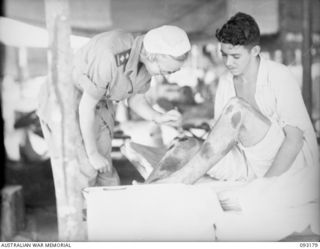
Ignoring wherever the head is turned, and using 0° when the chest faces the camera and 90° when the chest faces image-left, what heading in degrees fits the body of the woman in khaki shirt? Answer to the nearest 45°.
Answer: approximately 315°

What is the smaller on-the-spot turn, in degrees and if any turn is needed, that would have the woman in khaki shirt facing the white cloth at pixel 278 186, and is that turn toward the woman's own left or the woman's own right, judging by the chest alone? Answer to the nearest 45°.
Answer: approximately 45° to the woman's own left

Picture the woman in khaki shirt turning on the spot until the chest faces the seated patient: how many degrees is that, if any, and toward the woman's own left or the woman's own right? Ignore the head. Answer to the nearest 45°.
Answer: approximately 45° to the woman's own left

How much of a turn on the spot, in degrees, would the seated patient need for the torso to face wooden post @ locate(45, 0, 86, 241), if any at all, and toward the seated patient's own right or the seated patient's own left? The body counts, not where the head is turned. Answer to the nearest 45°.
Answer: approximately 45° to the seated patient's own right

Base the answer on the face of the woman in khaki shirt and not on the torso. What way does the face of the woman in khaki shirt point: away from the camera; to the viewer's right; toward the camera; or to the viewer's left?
to the viewer's right
